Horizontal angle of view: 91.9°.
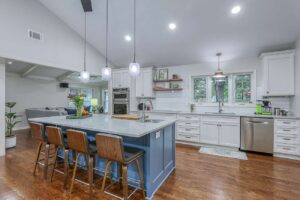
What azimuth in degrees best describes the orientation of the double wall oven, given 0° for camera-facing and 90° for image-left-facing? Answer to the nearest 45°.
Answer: approximately 0°

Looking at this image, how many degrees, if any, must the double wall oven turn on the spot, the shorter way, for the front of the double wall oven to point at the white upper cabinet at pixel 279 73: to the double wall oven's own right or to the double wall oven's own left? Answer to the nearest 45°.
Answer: approximately 45° to the double wall oven's own left

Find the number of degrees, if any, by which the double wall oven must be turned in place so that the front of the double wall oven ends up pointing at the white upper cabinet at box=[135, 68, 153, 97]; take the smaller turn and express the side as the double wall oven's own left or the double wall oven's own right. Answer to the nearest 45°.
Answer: approximately 45° to the double wall oven's own left

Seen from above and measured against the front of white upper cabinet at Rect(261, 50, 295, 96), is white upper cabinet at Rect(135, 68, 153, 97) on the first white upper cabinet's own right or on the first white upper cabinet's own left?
on the first white upper cabinet's own right

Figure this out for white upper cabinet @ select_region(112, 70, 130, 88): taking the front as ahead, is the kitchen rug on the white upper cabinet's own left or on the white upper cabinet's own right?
on the white upper cabinet's own left

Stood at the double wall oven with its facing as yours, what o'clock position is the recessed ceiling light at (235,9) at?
The recessed ceiling light is roughly at 11 o'clock from the double wall oven.

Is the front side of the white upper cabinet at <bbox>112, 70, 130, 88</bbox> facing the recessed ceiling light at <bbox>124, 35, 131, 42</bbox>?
yes

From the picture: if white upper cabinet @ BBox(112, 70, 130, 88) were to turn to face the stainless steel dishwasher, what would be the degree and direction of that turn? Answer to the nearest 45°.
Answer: approximately 45° to its left
